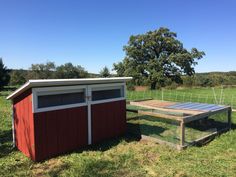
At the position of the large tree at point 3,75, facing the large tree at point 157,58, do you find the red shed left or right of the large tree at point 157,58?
right

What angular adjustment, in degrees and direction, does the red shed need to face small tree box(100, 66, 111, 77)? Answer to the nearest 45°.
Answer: approximately 135° to its left

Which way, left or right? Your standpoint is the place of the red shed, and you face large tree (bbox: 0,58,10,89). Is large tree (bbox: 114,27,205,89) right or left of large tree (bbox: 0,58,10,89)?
right

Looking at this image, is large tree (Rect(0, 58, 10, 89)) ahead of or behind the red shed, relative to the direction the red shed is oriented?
behind

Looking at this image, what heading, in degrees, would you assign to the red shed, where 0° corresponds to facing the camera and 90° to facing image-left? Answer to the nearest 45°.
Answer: approximately 315°
